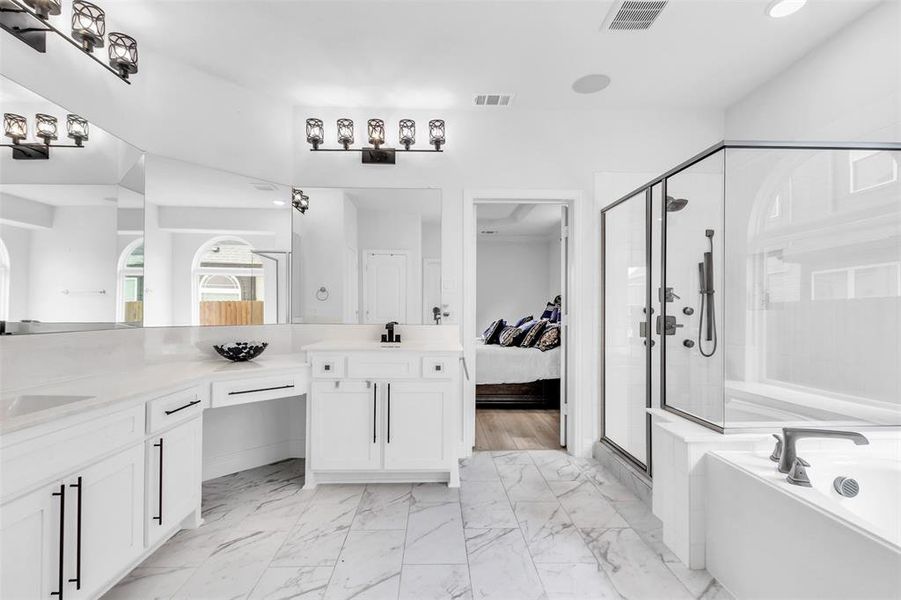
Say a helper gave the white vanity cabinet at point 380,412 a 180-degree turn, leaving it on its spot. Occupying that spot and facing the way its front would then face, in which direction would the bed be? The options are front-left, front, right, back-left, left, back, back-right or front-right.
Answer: front-right

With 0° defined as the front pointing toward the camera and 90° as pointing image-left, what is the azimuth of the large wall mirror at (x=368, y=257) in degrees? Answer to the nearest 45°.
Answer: approximately 0°

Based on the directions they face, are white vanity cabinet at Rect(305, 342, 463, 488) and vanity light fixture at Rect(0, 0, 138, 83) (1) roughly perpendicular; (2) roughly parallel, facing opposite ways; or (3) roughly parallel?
roughly perpendicular

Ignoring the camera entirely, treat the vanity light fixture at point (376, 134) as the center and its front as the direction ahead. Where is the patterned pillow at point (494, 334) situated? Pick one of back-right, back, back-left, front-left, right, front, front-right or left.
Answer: back-left

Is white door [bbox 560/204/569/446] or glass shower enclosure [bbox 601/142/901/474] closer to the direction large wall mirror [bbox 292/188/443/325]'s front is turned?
the glass shower enclosure

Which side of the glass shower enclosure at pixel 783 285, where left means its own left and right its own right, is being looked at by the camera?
left
